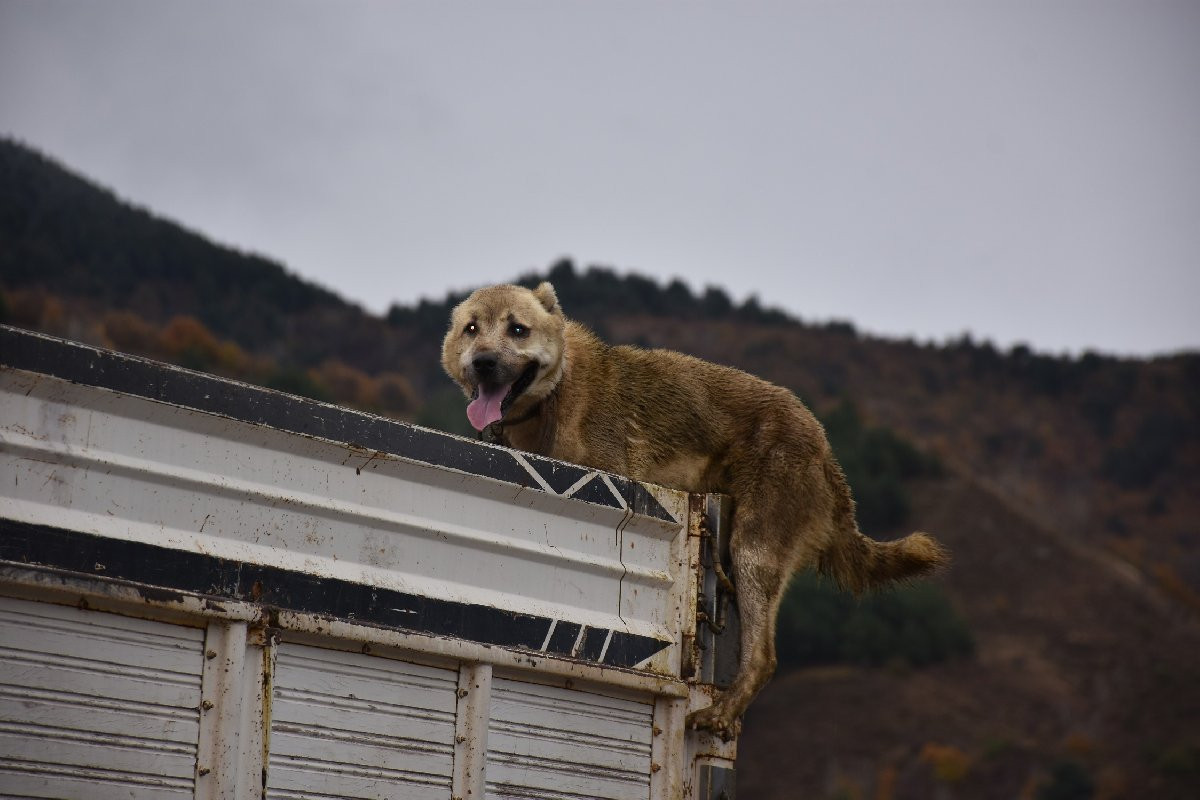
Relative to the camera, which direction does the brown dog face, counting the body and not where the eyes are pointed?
to the viewer's left
